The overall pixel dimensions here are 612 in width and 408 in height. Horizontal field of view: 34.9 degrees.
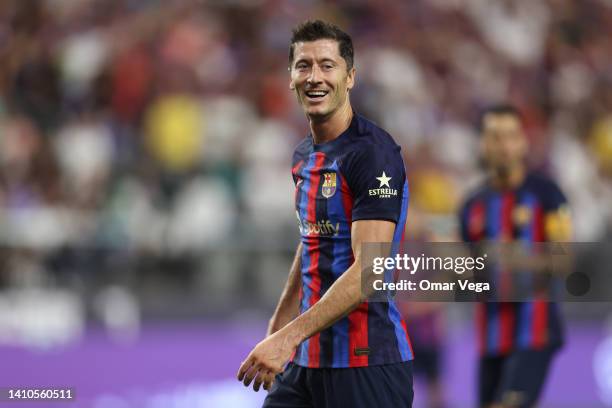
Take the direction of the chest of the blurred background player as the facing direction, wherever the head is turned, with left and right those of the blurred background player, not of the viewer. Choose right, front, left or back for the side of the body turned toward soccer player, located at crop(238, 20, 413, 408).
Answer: front

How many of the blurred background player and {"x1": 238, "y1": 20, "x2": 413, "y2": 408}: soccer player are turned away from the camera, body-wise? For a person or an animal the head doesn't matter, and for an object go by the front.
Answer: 0

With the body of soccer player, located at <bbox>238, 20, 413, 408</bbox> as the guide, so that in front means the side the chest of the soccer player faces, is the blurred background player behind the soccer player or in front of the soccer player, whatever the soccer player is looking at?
behind

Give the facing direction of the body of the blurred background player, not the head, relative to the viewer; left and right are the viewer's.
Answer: facing the viewer
